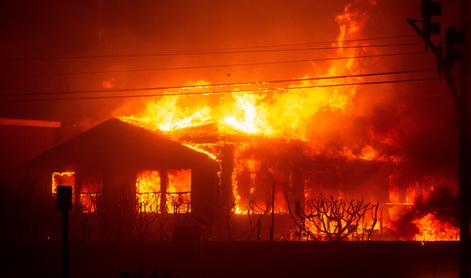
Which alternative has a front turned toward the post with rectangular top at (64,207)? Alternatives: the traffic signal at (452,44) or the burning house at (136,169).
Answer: the burning house

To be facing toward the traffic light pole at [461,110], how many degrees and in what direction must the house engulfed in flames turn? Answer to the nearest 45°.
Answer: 0° — it already faces it

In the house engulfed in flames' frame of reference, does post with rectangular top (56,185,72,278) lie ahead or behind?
ahead

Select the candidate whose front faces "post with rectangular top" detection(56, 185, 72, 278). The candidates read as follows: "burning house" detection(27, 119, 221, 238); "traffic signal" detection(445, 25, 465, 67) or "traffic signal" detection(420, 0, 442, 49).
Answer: the burning house
